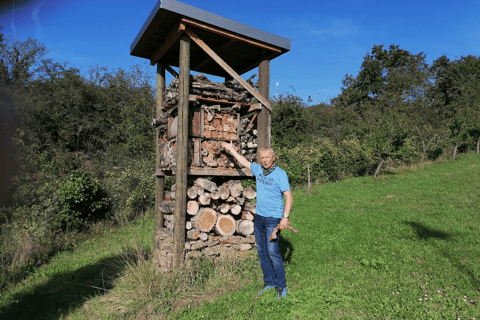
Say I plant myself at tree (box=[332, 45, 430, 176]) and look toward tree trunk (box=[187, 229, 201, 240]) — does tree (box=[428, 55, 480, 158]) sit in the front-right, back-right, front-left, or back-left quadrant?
back-left

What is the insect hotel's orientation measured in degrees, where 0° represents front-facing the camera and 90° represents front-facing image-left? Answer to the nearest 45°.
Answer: approximately 315°

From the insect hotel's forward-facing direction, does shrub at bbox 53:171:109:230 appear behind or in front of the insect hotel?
behind

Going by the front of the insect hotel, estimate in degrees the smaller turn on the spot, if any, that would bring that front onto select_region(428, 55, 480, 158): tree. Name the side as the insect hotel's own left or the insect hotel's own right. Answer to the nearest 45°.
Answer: approximately 90° to the insect hotel's own left

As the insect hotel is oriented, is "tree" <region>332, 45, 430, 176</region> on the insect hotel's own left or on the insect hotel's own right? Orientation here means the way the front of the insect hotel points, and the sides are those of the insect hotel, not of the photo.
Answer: on the insect hotel's own left

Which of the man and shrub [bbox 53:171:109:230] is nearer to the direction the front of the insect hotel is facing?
the man

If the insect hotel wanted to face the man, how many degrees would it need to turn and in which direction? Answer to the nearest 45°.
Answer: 0° — it already faces them

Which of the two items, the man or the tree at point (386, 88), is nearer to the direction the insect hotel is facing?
the man
